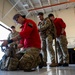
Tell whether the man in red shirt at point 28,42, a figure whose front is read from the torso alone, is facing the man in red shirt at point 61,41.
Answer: no

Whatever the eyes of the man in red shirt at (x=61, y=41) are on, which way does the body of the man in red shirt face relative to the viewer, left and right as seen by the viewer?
facing to the left of the viewer

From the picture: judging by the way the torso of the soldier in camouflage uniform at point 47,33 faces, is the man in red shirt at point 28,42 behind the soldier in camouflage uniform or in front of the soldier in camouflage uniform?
in front

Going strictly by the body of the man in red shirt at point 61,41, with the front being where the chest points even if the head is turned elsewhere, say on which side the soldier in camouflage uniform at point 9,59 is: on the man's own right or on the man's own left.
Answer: on the man's own left

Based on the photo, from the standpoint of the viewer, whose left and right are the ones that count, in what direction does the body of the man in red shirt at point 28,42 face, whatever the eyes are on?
facing to the left of the viewer
